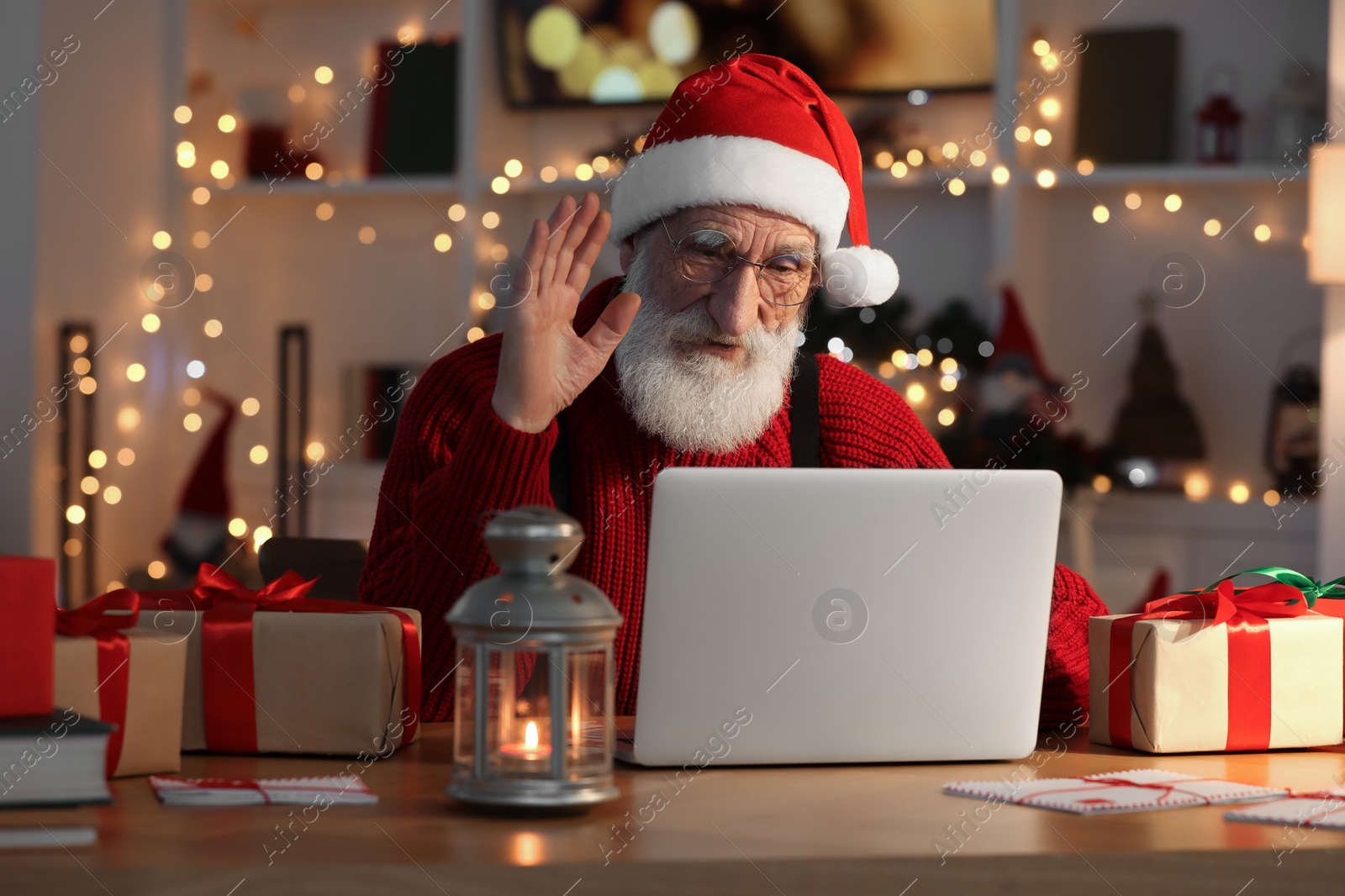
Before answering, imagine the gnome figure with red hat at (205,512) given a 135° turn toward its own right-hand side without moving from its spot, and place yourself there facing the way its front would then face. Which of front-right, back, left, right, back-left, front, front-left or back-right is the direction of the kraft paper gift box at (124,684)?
back-left

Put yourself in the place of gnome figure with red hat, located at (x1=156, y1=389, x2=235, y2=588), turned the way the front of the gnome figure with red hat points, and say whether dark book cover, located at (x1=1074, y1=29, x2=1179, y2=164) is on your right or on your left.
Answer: on your left

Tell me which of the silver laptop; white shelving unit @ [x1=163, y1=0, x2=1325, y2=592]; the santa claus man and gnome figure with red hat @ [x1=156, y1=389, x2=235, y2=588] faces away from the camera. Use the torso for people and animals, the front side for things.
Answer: the silver laptop

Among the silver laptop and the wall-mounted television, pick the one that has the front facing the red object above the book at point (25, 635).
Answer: the wall-mounted television

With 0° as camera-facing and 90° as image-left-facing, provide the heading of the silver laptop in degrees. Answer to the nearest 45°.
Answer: approximately 180°

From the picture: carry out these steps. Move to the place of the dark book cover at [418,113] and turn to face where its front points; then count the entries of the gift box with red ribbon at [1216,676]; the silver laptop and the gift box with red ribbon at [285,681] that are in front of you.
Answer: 3

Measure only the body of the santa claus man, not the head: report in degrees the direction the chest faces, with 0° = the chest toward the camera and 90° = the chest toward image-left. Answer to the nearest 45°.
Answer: approximately 0°

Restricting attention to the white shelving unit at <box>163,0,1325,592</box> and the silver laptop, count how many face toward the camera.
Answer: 1

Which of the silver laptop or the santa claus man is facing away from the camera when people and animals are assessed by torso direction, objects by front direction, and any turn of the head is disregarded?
the silver laptop

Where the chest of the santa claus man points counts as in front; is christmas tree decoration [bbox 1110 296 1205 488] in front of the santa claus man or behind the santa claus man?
behind
